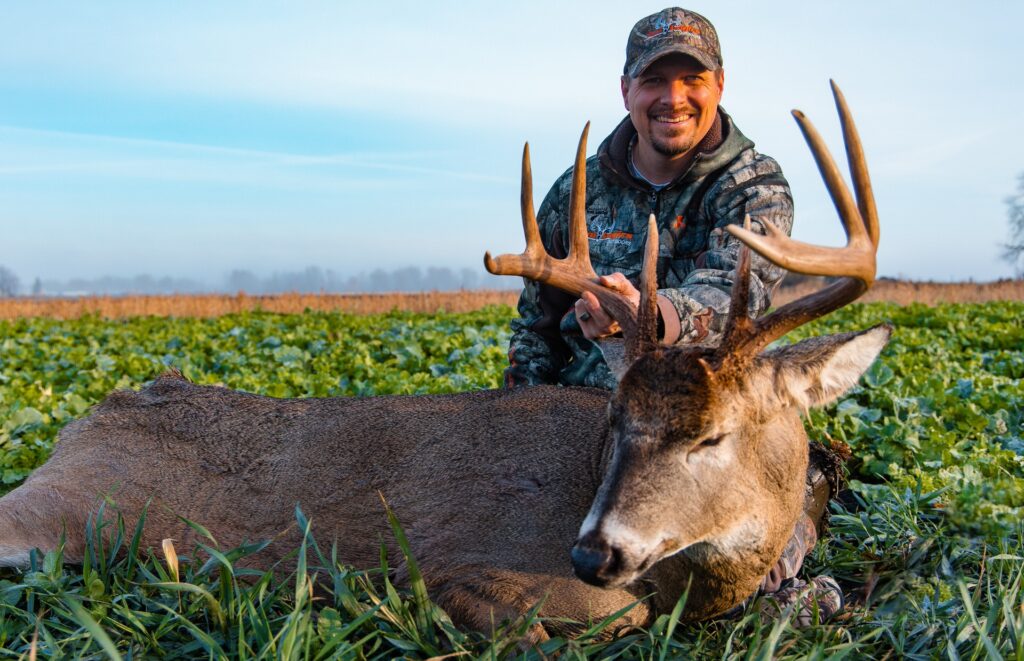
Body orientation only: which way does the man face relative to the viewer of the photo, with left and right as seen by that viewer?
facing the viewer

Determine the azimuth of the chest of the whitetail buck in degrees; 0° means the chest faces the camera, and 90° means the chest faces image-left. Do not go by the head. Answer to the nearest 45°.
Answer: approximately 270°
